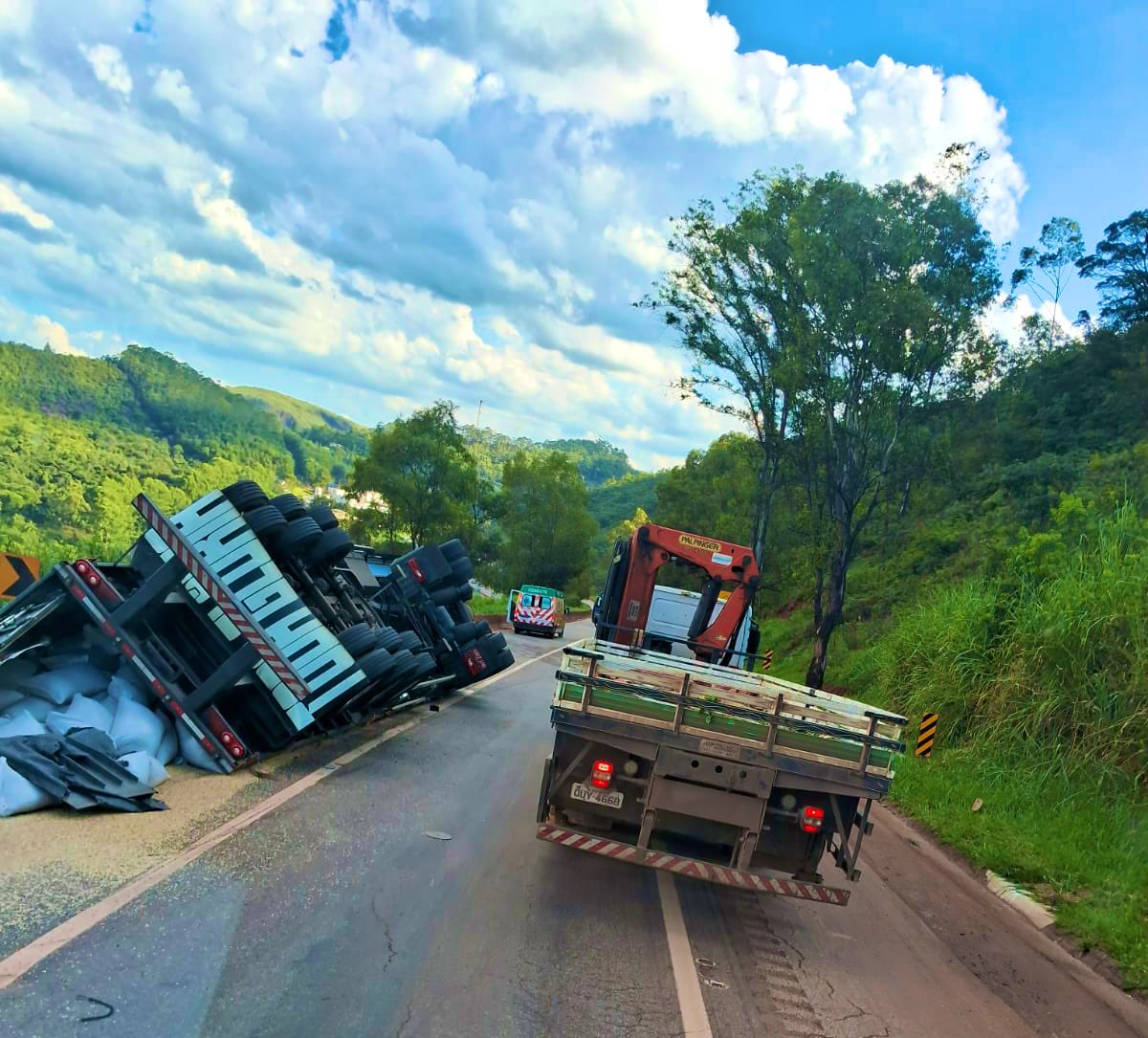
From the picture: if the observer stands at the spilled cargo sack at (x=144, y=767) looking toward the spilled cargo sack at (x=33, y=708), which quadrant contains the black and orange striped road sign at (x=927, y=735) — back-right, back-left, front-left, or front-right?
back-right

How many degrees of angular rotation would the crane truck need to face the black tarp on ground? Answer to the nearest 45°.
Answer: approximately 90° to its left

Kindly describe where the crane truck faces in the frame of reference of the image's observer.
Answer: facing away from the viewer

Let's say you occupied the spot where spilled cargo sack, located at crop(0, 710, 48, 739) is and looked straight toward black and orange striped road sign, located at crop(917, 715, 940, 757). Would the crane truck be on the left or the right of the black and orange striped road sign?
right

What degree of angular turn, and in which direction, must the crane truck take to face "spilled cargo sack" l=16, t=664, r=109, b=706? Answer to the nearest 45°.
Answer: approximately 90° to its left

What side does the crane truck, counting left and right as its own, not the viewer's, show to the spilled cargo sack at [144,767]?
left

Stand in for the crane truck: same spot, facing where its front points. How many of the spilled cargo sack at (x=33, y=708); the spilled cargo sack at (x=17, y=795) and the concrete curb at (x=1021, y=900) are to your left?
2

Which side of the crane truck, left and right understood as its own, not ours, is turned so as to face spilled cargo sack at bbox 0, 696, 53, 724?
left

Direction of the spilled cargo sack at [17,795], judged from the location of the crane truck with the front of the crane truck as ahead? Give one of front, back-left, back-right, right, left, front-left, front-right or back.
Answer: left
